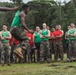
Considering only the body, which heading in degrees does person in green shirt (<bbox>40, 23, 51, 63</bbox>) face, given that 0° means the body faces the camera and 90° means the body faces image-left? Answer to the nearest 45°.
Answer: approximately 0°

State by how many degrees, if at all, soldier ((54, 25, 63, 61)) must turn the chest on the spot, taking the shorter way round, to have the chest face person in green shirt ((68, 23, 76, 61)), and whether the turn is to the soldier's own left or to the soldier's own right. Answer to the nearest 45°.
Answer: approximately 45° to the soldier's own left

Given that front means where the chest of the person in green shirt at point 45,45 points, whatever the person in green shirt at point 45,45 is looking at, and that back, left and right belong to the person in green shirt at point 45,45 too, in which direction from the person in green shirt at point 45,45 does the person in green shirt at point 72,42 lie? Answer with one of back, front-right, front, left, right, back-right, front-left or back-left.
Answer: left

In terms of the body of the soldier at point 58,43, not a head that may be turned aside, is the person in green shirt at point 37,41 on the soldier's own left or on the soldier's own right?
on the soldier's own right

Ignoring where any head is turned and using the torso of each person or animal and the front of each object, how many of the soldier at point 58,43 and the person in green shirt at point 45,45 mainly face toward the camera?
2

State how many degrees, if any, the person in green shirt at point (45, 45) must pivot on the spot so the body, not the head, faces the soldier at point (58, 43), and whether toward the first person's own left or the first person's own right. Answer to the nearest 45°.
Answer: approximately 135° to the first person's own left

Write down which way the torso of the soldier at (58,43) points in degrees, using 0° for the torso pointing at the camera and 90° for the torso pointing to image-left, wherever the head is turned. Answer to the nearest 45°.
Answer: approximately 0°
